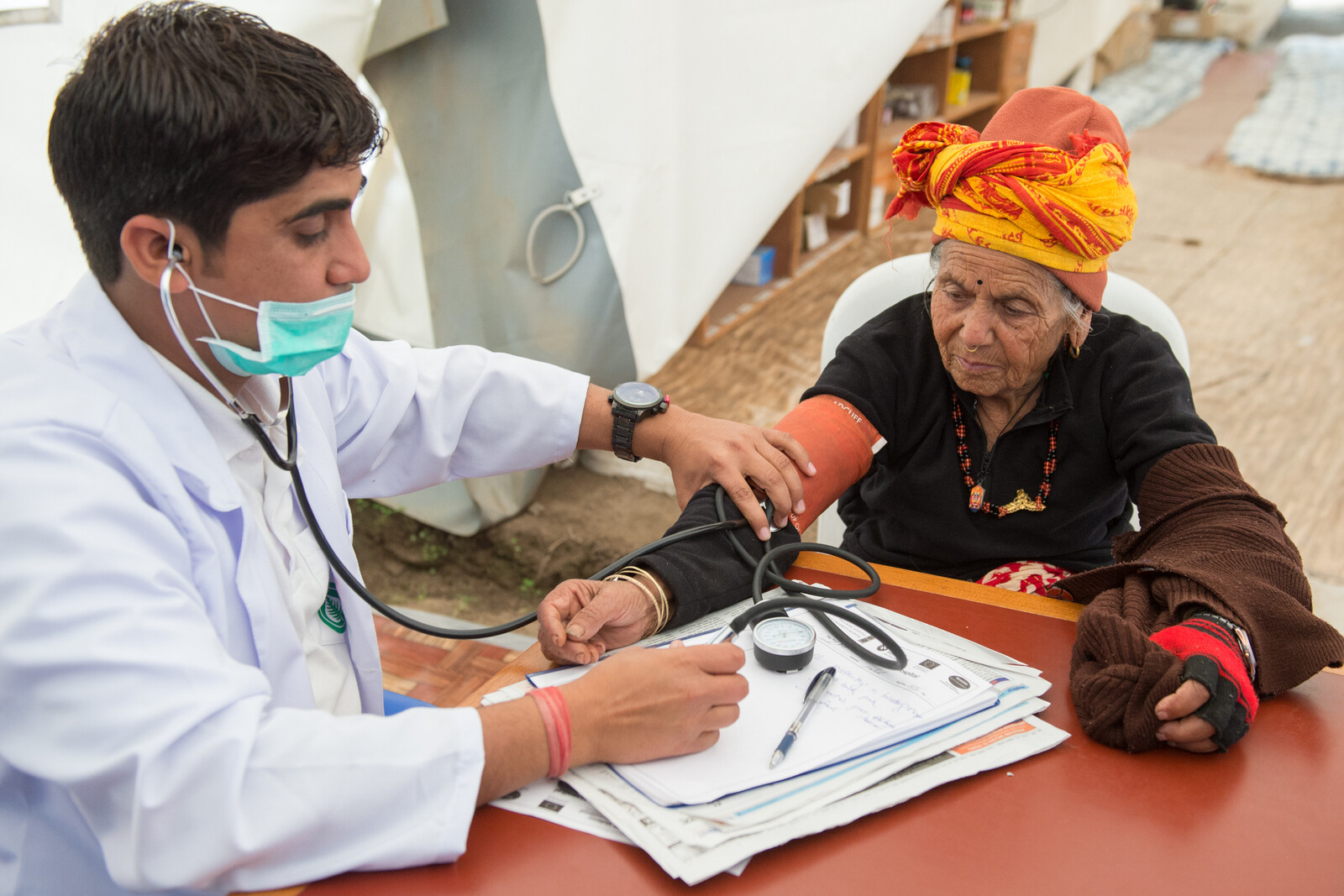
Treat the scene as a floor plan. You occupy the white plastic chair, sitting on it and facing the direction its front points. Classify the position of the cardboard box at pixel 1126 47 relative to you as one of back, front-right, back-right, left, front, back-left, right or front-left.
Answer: back

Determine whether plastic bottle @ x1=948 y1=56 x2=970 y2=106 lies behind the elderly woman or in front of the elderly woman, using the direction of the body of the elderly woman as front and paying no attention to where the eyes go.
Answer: behind

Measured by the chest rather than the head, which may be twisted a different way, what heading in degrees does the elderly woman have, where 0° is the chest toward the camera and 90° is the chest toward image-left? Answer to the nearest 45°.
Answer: approximately 0°

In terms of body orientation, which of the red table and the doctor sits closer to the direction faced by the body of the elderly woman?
the red table

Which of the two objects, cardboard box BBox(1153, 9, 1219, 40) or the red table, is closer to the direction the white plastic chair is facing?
the red table

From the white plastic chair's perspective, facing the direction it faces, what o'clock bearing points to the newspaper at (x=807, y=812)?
The newspaper is roughly at 12 o'clock from the white plastic chair.

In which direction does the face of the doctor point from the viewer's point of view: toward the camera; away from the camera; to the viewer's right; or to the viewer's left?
to the viewer's right
